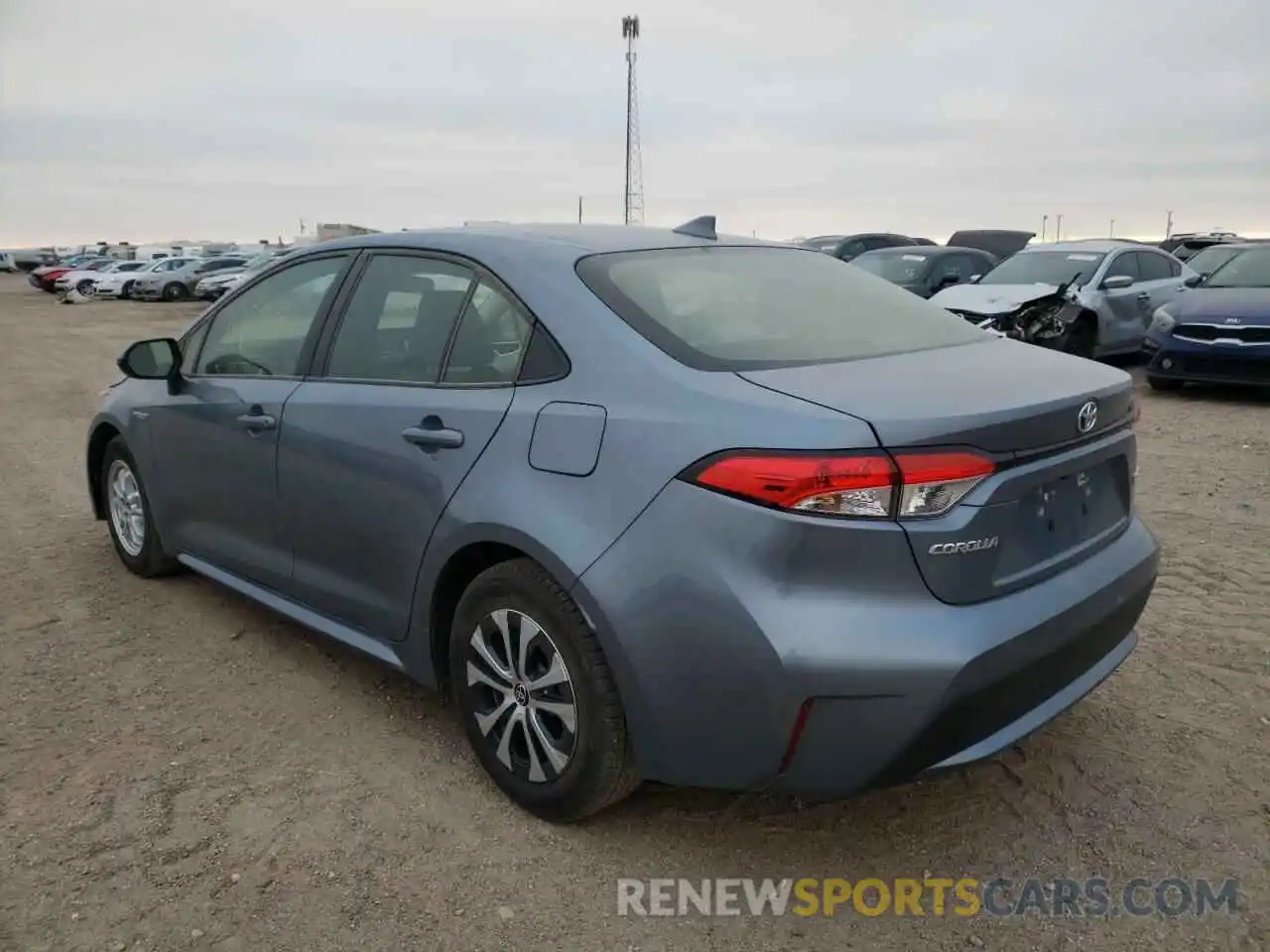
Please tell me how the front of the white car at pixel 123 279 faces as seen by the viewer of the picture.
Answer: facing the viewer and to the left of the viewer

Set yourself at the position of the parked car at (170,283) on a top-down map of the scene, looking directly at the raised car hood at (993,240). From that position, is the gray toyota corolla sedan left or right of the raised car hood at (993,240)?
right

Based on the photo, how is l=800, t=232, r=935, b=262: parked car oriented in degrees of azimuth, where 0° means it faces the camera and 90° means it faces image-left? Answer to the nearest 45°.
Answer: approximately 45°

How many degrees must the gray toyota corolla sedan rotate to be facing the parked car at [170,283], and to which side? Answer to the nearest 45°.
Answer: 0° — it already faces it

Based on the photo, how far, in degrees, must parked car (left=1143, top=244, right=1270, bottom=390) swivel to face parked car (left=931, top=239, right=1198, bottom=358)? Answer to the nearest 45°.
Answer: approximately 90° to its right

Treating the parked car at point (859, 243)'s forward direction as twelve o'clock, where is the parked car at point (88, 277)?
the parked car at point (88, 277) is roughly at 2 o'clock from the parked car at point (859, 243).

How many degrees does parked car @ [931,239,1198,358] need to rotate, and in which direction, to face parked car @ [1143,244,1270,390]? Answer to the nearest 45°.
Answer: approximately 90° to its left
